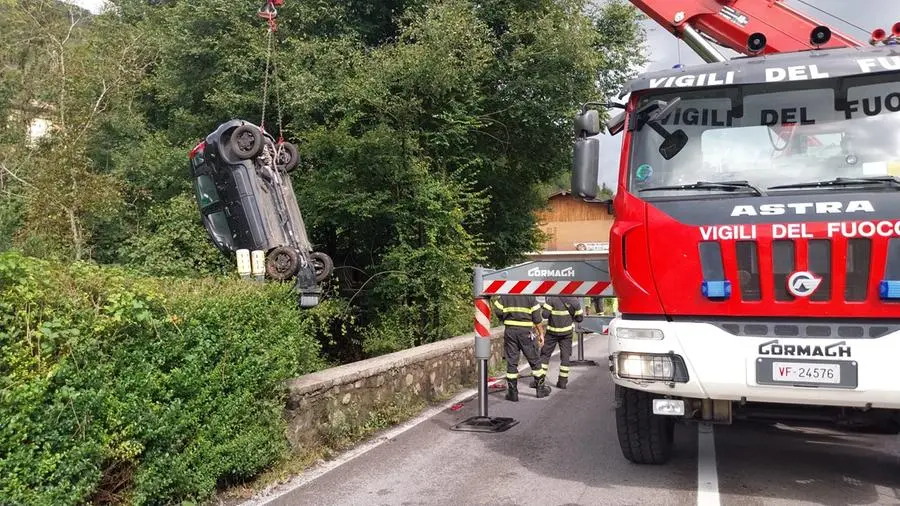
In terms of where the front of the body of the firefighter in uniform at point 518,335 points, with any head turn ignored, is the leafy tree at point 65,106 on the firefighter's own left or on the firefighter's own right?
on the firefighter's own left

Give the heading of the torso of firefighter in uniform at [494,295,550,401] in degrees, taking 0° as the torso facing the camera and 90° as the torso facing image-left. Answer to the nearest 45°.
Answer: approximately 180°

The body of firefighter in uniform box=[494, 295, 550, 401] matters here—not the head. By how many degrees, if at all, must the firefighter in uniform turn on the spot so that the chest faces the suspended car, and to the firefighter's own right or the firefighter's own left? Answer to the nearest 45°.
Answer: approximately 90° to the firefighter's own left

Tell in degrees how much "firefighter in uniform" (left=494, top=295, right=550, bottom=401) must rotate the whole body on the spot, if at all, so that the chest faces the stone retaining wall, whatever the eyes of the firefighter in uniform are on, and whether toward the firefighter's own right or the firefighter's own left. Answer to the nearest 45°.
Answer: approximately 135° to the firefighter's own left

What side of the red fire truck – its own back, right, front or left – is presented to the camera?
front

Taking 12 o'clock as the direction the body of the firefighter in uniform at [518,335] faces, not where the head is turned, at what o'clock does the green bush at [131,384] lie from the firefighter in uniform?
The green bush is roughly at 7 o'clock from the firefighter in uniform.

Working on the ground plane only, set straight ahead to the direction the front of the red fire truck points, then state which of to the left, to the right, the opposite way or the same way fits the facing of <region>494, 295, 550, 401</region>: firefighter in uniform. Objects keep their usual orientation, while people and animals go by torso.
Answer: the opposite way

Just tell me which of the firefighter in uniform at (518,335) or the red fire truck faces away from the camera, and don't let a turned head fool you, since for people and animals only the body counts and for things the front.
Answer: the firefighter in uniform

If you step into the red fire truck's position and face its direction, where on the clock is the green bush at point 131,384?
The green bush is roughly at 2 o'clock from the red fire truck.

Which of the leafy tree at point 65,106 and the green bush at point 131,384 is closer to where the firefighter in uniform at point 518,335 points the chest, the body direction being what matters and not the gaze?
the leafy tree

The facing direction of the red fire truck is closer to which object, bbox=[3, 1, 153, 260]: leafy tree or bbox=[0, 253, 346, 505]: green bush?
the green bush

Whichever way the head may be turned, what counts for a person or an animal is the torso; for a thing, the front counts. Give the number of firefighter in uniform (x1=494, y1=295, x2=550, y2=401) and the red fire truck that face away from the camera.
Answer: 1

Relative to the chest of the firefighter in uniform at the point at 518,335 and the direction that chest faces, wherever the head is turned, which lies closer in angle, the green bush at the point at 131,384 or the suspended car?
the suspended car

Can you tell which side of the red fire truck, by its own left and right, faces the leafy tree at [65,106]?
right
